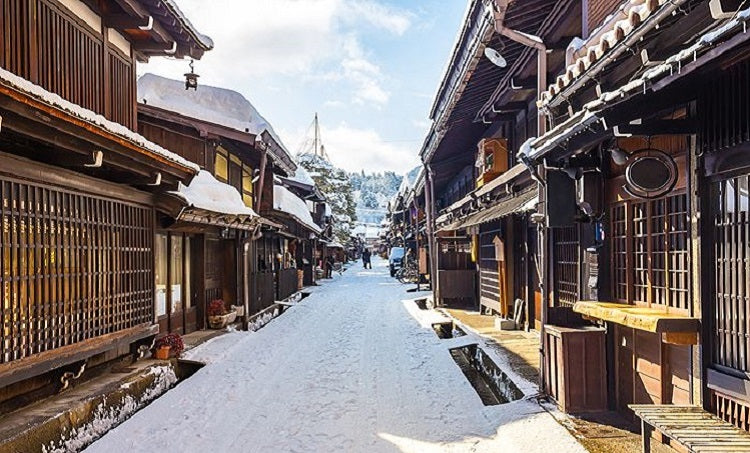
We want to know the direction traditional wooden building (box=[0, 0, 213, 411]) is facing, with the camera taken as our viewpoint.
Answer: facing the viewer and to the right of the viewer

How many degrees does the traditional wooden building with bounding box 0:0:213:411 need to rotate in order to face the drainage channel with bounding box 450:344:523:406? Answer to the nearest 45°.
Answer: approximately 45° to its left

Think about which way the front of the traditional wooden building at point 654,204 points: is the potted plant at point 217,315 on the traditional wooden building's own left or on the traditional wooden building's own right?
on the traditional wooden building's own right

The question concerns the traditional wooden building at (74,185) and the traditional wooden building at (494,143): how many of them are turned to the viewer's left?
1

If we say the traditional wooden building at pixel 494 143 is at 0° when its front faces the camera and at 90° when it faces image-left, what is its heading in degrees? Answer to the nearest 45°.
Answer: approximately 90°

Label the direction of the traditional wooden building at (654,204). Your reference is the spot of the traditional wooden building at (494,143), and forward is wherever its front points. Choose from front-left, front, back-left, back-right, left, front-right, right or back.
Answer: left

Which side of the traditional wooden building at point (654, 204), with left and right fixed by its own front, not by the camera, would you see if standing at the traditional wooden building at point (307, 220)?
right

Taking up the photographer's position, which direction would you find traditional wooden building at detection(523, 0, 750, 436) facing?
facing the viewer and to the left of the viewer

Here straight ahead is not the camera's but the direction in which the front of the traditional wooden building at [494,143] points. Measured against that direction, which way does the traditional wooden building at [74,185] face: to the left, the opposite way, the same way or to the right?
the opposite way
